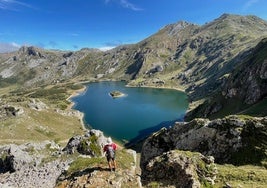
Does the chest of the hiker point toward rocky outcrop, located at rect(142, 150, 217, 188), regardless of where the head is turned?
no

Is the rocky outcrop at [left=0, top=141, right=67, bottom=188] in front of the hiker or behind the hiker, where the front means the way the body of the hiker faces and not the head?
in front

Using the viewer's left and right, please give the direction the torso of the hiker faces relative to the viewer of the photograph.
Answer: facing away from the viewer
